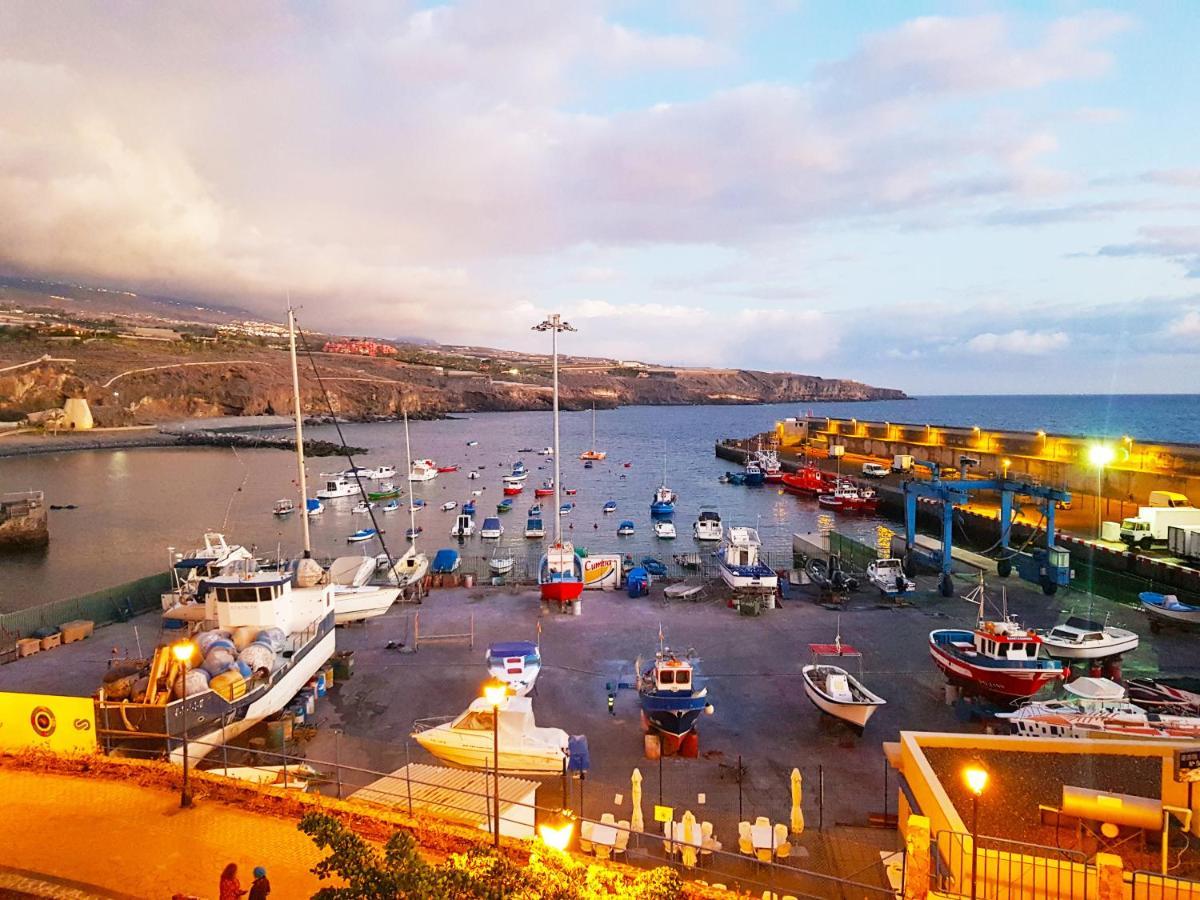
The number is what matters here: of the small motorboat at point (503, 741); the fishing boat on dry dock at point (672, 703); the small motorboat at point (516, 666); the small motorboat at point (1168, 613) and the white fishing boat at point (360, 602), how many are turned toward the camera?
2

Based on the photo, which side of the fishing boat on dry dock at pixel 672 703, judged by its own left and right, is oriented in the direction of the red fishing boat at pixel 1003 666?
left

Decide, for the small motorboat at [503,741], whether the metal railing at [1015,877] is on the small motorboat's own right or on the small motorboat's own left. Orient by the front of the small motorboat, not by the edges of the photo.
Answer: on the small motorboat's own left

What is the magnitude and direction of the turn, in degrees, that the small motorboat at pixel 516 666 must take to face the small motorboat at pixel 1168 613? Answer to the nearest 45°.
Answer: approximately 90° to its left

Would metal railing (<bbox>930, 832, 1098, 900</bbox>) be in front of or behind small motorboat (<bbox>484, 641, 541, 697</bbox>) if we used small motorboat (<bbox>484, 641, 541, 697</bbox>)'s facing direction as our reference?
in front

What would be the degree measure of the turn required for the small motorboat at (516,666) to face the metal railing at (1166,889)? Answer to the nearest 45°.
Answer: approximately 45° to its left

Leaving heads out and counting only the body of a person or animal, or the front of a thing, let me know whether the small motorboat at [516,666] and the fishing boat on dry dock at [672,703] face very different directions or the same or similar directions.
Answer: same or similar directions

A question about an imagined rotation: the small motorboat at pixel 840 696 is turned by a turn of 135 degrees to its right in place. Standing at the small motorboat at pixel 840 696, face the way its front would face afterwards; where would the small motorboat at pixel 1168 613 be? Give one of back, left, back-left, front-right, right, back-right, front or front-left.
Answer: back-right

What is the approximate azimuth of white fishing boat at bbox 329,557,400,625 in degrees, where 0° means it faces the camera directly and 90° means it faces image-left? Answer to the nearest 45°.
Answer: approximately 270°

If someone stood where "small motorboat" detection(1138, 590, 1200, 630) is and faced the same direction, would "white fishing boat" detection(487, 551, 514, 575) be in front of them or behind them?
in front

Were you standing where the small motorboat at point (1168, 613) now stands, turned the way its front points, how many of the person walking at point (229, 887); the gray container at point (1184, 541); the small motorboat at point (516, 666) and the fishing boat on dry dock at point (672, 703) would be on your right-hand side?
1

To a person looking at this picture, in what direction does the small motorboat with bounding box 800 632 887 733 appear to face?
facing the viewer and to the right of the viewer

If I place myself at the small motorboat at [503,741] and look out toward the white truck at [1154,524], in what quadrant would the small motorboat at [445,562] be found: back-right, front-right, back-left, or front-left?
front-left

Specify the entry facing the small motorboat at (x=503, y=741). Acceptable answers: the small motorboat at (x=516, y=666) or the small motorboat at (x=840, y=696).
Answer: the small motorboat at (x=516, y=666)

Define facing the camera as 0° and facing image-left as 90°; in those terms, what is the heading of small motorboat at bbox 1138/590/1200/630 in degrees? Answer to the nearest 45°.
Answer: approximately 90°

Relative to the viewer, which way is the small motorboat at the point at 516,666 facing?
toward the camera

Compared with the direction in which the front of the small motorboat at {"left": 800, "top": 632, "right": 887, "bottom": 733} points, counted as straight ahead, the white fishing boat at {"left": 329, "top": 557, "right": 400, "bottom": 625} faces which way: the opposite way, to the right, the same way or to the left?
to the left

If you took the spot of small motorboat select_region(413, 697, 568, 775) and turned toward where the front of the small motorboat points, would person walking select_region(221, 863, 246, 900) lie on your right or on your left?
on your left
